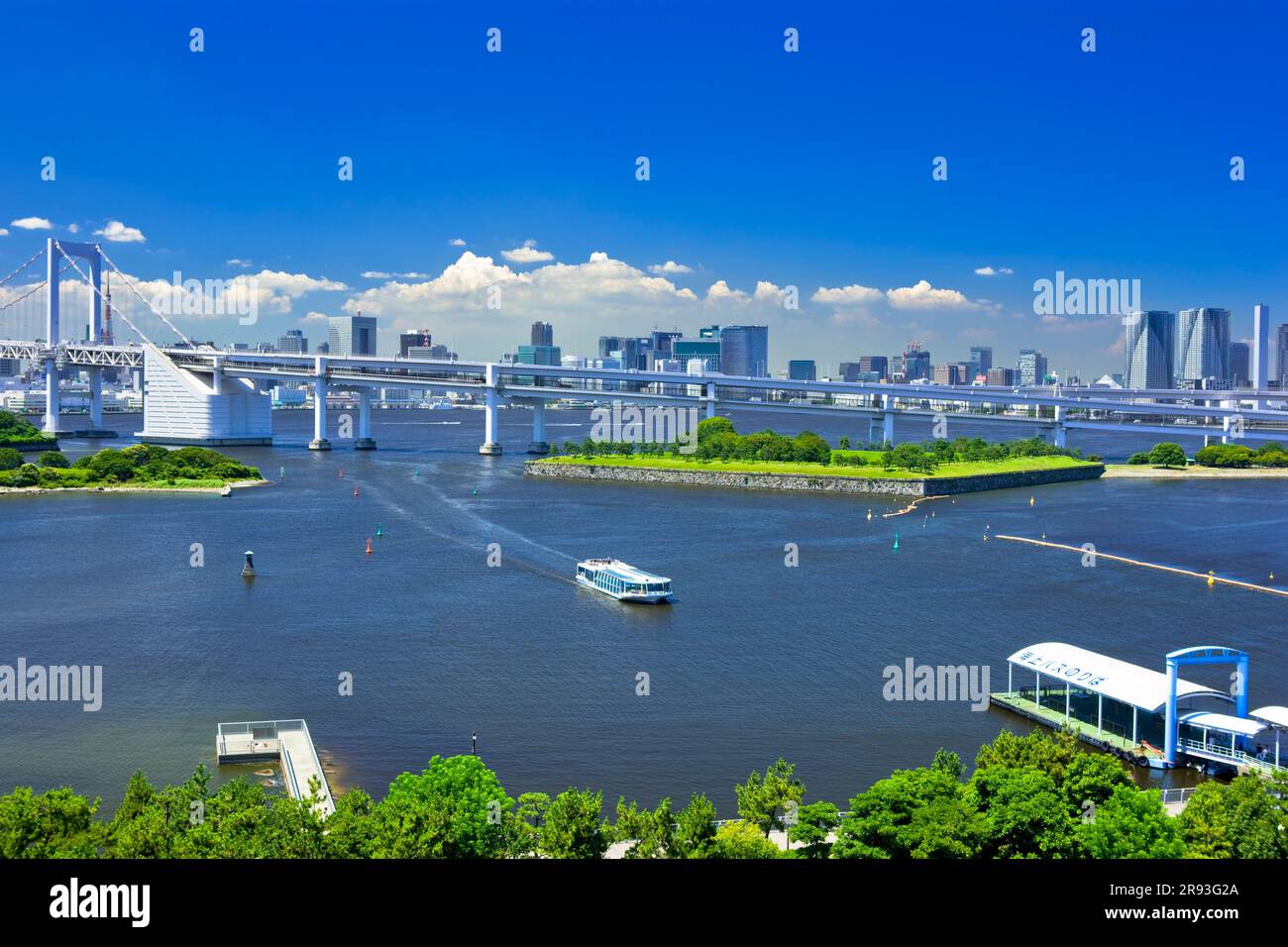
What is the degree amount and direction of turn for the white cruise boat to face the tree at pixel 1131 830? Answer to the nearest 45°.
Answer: approximately 45° to its right

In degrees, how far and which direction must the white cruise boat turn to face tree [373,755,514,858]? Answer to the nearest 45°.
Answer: approximately 45° to its right

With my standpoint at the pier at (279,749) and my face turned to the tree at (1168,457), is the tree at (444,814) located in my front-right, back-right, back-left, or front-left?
back-right

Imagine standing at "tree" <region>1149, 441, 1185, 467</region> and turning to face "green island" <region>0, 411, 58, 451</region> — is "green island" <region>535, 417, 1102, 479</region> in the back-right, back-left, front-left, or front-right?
front-left

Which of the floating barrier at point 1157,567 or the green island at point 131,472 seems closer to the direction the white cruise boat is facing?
the floating barrier

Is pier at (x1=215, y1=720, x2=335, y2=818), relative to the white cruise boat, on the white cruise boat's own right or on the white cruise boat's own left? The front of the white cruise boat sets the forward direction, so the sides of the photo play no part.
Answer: on the white cruise boat's own right

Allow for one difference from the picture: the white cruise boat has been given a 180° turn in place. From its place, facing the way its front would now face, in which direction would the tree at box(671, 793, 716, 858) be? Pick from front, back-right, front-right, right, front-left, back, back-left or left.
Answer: back-left

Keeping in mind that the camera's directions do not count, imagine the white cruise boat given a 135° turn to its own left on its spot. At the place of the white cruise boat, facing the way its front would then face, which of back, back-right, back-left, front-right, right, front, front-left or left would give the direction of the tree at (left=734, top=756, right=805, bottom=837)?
back

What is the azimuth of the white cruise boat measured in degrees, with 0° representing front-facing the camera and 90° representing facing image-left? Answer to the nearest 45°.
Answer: approximately 315°

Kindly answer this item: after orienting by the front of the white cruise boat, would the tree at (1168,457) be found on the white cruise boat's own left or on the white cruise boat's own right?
on the white cruise boat's own left

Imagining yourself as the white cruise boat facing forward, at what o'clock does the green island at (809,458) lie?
The green island is roughly at 8 o'clock from the white cruise boat.

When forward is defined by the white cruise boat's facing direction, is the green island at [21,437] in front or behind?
behind

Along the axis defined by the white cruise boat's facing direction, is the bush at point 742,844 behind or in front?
in front

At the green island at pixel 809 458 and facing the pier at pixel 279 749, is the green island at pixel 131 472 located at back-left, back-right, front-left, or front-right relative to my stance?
front-right

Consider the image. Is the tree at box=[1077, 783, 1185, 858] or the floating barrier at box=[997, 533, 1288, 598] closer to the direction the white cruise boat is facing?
the tree
